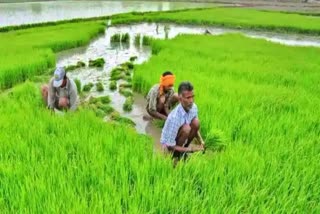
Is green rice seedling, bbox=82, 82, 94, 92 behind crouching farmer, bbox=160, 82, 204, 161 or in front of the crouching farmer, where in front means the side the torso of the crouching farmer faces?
behind

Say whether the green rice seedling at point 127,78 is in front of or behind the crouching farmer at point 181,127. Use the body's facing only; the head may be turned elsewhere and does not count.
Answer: behind

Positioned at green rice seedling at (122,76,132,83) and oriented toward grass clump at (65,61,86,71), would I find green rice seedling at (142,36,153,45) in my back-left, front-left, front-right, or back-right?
front-right

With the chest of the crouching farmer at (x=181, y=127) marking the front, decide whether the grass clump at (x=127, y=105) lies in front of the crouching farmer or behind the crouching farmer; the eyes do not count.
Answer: behind

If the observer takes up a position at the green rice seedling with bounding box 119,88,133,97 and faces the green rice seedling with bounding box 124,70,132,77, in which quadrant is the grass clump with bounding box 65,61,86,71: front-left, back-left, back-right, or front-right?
front-left

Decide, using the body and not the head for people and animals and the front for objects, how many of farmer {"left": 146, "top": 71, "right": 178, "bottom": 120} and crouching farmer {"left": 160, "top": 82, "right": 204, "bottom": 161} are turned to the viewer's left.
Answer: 0

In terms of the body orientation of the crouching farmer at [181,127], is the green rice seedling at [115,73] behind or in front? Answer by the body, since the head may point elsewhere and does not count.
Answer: behind

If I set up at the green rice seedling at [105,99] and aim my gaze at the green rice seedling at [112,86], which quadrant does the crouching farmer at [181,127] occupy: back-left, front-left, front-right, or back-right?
back-right

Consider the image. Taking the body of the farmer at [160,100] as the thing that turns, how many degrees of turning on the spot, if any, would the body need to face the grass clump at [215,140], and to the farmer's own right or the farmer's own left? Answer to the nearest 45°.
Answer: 0° — they already face it

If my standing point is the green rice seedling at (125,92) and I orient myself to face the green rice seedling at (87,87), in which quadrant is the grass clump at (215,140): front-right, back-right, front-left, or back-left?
back-left
